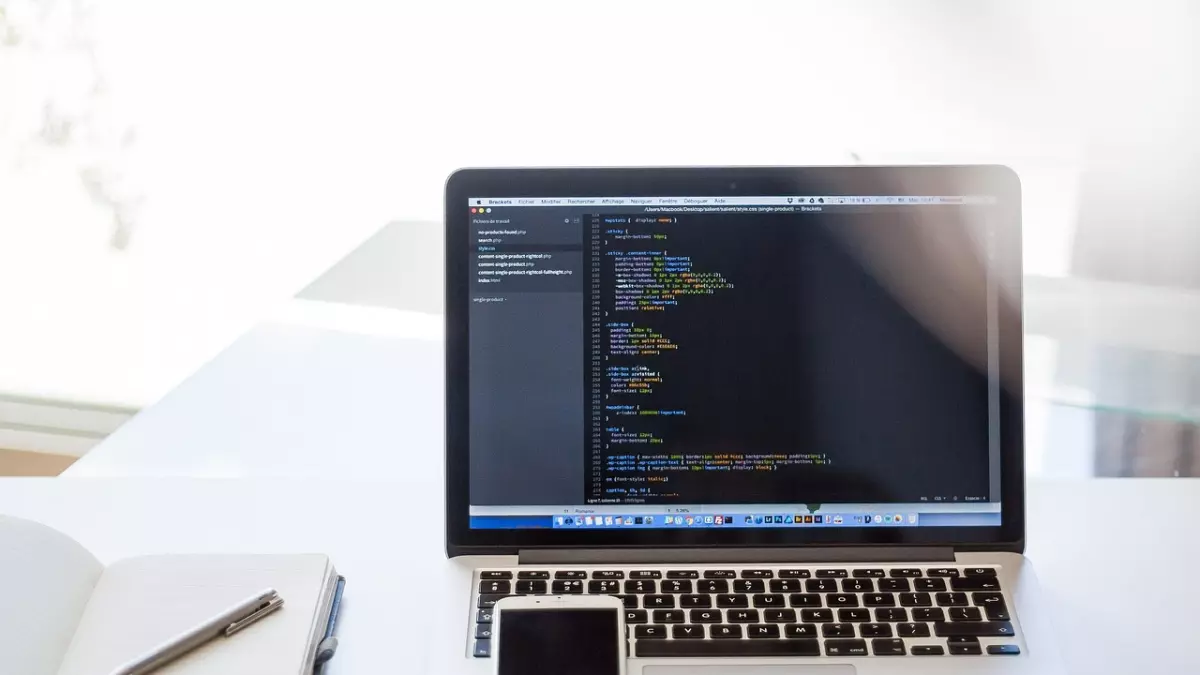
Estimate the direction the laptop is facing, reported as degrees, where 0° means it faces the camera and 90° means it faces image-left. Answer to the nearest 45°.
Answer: approximately 0°

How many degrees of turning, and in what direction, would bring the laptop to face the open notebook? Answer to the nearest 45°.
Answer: approximately 90° to its right
